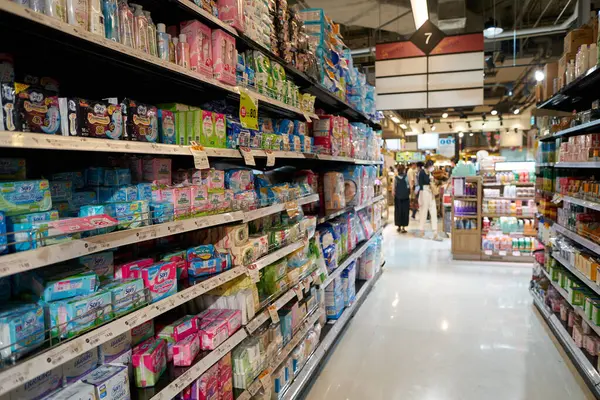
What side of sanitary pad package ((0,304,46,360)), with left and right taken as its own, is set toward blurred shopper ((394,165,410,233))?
left

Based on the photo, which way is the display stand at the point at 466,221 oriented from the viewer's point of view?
toward the camera

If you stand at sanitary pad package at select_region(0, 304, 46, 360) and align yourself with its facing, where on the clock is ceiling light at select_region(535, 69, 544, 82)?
The ceiling light is roughly at 10 o'clock from the sanitary pad package.

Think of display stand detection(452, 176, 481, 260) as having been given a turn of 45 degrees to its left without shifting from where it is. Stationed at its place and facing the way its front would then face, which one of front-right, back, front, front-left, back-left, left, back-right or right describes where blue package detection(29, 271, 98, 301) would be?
front-right

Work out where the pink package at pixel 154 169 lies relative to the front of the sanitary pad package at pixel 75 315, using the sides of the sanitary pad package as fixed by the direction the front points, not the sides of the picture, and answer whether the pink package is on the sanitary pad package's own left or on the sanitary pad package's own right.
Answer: on the sanitary pad package's own left

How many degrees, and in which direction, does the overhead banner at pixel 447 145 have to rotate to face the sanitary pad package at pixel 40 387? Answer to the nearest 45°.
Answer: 0° — it already faces it

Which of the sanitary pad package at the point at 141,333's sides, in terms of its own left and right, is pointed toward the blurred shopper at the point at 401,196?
left

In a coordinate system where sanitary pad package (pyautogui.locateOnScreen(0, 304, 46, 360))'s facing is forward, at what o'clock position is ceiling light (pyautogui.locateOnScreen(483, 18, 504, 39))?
The ceiling light is roughly at 10 o'clock from the sanitary pad package.

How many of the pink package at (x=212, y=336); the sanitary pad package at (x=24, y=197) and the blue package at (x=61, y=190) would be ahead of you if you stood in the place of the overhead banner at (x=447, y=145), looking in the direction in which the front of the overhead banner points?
3

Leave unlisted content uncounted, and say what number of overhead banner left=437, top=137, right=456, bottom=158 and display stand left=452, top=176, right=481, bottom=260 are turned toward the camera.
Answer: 2

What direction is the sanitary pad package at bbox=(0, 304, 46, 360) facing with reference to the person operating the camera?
facing the viewer and to the right of the viewer
